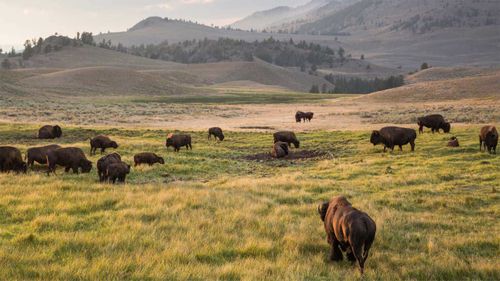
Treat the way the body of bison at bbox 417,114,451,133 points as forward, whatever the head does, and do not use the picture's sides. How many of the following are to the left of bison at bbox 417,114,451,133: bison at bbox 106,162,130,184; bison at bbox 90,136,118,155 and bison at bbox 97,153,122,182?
0

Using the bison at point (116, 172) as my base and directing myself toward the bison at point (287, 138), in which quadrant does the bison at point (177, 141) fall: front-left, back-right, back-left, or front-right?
front-left

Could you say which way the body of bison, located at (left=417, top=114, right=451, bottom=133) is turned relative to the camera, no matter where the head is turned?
to the viewer's right

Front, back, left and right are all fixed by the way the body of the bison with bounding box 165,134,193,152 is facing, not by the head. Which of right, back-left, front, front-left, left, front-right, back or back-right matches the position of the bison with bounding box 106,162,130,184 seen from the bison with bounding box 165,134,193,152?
left

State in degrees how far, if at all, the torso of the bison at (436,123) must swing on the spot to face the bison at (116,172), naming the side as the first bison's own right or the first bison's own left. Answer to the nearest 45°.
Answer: approximately 135° to the first bison's own right

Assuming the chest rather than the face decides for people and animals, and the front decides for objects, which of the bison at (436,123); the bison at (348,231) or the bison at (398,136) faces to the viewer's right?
the bison at (436,123)

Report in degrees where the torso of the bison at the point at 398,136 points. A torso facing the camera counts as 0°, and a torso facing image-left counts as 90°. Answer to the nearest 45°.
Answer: approximately 90°

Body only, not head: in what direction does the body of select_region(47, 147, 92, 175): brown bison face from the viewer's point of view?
to the viewer's right

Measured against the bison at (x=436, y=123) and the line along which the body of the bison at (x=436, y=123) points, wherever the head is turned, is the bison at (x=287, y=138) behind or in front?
behind

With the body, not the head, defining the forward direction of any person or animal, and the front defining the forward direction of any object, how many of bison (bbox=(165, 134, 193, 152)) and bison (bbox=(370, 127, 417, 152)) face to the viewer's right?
0

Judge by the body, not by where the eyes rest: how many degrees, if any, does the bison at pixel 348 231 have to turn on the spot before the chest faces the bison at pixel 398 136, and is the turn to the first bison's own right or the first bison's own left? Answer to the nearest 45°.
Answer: approximately 45° to the first bison's own right

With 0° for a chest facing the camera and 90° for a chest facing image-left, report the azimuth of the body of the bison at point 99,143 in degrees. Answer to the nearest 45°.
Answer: approximately 270°

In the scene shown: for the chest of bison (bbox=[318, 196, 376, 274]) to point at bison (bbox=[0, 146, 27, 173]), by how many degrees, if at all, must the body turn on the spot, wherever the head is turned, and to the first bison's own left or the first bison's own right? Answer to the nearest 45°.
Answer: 0° — it already faces it
